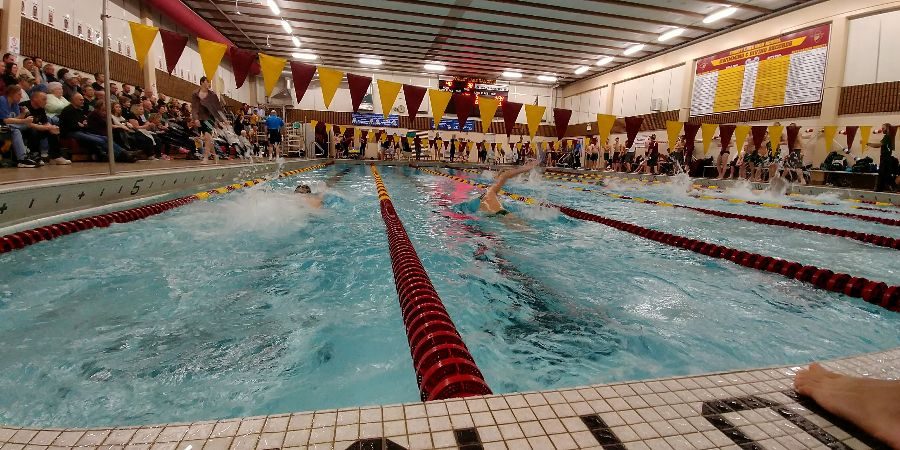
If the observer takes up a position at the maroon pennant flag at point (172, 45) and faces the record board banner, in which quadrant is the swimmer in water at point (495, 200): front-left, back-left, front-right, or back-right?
front-right

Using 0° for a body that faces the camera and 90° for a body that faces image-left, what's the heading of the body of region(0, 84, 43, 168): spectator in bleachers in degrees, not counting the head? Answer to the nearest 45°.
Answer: approximately 270°

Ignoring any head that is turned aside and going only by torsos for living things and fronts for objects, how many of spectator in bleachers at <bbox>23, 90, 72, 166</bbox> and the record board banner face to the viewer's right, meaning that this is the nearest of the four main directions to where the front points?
1

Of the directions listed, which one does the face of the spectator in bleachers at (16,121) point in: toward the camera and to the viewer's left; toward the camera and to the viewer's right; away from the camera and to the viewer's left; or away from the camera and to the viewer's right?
toward the camera and to the viewer's right

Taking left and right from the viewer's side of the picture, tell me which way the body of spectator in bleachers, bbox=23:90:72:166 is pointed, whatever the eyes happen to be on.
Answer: facing to the right of the viewer

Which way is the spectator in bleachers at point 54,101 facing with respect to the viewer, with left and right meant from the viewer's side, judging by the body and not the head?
facing to the right of the viewer

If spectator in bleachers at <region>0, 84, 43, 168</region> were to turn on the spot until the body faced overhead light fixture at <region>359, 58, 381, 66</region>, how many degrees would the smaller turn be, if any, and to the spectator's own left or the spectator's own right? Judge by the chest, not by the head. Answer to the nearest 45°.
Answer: approximately 45° to the spectator's own left

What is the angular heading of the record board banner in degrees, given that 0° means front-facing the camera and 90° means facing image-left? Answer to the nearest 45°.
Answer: approximately 45°

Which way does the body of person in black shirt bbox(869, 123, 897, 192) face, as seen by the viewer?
to the viewer's left

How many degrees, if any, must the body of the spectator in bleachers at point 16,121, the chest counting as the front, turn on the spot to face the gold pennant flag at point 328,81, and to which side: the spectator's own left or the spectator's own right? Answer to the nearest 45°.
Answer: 0° — they already face it
